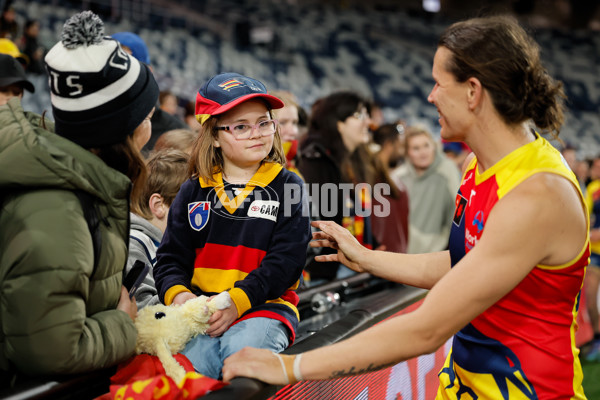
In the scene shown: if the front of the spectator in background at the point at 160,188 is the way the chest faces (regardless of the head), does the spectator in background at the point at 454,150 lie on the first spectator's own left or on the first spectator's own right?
on the first spectator's own left

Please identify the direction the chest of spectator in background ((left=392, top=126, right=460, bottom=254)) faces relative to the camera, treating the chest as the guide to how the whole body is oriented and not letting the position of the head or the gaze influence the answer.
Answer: toward the camera

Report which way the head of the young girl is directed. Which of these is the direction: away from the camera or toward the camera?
toward the camera

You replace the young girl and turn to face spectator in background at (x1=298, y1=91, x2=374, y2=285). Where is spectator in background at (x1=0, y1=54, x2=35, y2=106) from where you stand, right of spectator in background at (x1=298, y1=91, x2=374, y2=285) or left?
left

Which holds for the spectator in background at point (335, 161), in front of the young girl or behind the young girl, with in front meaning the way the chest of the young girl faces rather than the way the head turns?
behind

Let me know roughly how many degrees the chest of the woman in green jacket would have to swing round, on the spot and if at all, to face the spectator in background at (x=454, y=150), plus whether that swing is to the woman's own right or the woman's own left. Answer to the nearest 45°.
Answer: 0° — they already face them

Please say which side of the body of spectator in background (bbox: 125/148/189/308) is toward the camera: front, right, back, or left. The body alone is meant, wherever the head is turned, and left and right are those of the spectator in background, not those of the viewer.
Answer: right

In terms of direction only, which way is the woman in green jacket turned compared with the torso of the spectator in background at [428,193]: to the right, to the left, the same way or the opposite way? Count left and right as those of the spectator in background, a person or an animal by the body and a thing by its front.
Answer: the opposite way

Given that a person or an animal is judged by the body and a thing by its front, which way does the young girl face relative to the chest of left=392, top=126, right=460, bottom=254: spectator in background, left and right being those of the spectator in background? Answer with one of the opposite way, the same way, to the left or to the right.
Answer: the same way

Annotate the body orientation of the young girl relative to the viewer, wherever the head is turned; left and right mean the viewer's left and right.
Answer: facing the viewer

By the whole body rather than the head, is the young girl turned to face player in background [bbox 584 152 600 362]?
no
